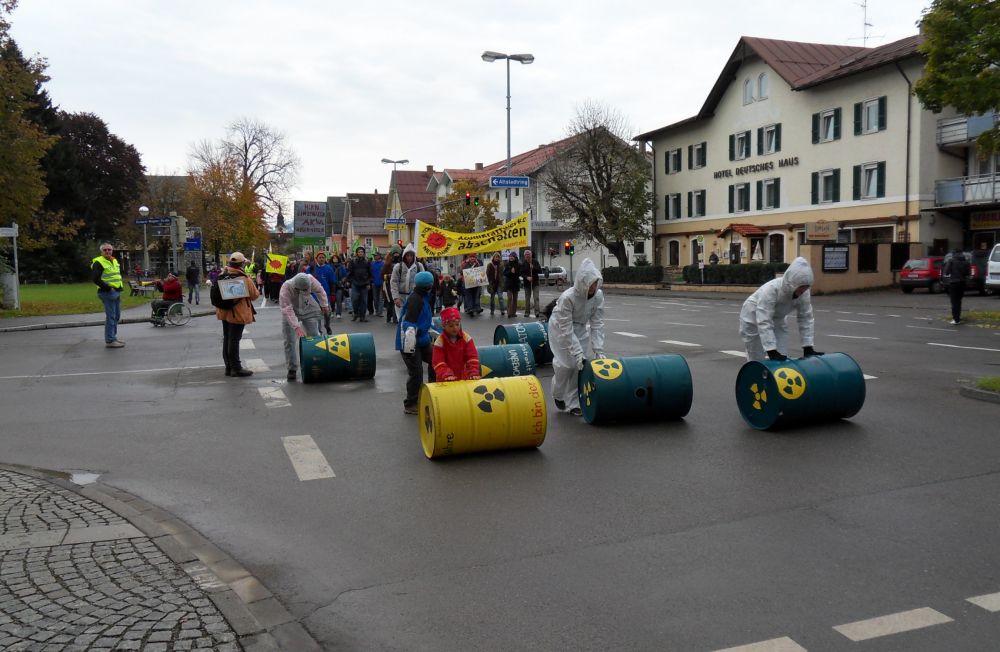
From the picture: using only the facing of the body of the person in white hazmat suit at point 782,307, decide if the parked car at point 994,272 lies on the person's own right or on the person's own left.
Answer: on the person's own left

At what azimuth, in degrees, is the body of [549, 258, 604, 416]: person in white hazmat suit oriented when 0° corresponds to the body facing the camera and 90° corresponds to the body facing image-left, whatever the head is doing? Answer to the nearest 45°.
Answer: approximately 315°

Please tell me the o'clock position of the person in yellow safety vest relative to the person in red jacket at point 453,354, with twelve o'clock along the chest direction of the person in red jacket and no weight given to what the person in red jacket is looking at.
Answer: The person in yellow safety vest is roughly at 5 o'clock from the person in red jacket.

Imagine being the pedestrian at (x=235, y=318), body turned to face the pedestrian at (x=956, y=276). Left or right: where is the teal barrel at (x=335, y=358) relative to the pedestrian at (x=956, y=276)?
right

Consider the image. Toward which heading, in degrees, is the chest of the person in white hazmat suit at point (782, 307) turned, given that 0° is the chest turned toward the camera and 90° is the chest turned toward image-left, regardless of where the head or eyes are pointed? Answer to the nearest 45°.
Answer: approximately 315°

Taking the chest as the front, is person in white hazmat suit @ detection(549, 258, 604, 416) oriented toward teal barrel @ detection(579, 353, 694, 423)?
yes

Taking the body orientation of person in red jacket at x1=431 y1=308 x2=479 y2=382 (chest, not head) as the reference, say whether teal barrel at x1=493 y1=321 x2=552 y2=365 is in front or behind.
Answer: behind

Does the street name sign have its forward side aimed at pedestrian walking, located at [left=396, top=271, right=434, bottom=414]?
yes

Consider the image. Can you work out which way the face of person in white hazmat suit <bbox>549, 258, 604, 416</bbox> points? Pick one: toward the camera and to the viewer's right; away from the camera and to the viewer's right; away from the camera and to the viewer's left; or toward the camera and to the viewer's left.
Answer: toward the camera and to the viewer's right

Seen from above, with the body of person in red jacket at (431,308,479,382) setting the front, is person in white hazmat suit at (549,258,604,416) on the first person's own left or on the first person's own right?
on the first person's own left
